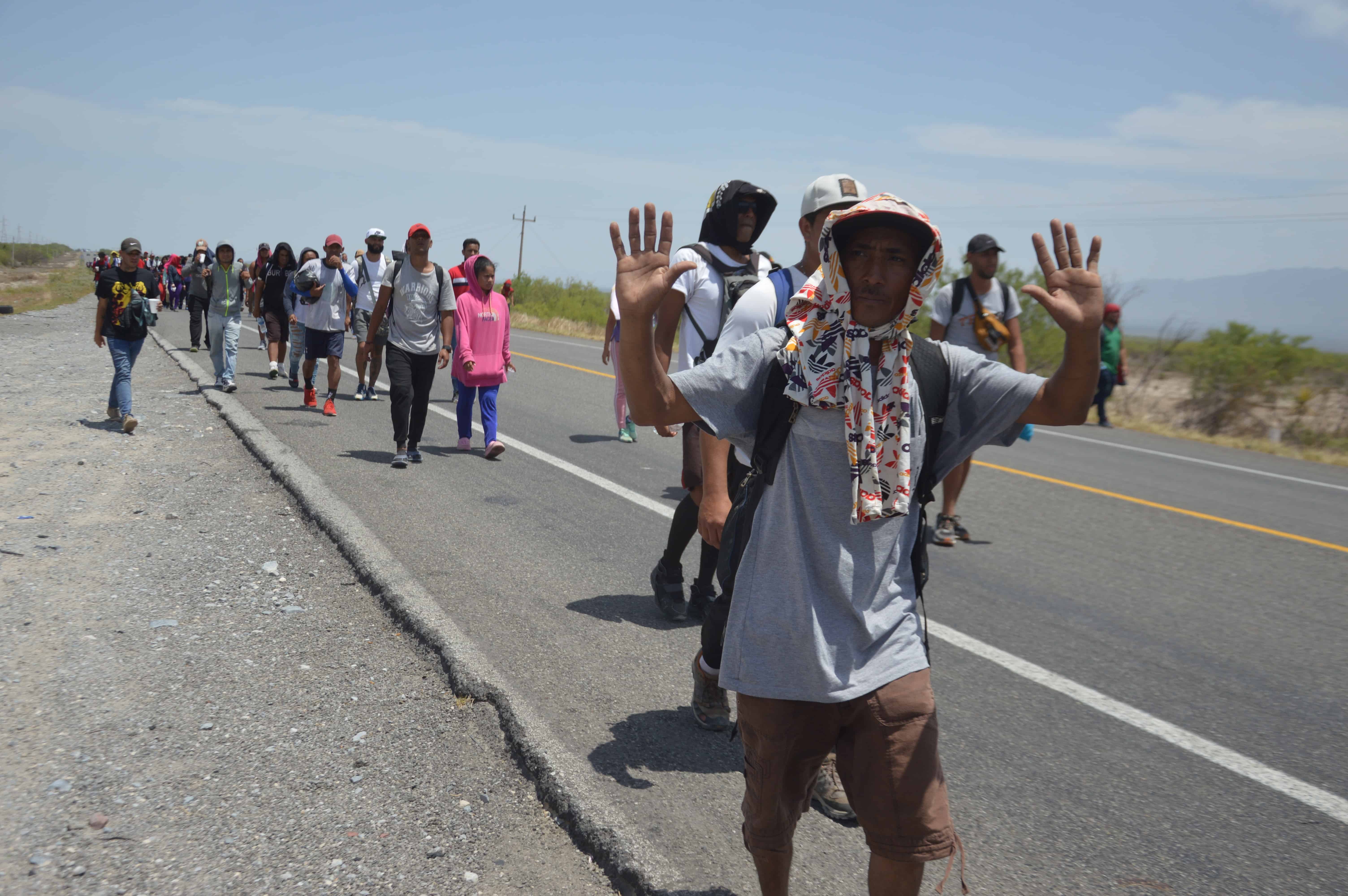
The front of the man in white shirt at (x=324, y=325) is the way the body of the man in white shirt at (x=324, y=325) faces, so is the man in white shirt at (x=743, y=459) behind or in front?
in front

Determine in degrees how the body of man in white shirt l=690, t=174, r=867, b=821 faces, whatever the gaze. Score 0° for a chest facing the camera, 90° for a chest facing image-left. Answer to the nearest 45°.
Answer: approximately 315°

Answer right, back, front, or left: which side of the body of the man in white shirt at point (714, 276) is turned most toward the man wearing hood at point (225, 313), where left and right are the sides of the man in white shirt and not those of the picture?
back

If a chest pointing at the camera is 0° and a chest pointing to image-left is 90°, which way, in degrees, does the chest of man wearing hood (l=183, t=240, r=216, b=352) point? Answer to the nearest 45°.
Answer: approximately 0°

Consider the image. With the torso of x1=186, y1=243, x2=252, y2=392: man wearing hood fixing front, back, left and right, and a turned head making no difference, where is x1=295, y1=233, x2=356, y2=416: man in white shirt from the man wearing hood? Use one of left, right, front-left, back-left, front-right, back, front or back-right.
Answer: front-left

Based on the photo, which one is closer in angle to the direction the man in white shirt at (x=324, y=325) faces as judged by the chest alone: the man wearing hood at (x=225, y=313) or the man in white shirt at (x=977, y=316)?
the man in white shirt

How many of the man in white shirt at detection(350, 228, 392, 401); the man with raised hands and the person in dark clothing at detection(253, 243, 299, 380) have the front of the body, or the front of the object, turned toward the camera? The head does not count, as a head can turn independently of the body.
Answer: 3

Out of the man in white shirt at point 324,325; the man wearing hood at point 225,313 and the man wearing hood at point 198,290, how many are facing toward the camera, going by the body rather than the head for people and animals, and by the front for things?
3

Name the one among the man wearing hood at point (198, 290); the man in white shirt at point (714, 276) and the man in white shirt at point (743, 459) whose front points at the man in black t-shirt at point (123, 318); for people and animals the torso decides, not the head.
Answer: the man wearing hood

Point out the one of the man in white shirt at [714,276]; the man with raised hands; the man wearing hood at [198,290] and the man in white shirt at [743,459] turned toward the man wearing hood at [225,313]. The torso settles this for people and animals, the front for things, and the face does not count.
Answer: the man wearing hood at [198,290]

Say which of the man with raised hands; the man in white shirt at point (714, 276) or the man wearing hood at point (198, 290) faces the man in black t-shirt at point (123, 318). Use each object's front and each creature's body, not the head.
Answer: the man wearing hood

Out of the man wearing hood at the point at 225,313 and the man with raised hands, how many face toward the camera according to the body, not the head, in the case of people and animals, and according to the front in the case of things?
2

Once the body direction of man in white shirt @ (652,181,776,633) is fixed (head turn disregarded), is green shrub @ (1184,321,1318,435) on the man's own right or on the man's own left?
on the man's own left

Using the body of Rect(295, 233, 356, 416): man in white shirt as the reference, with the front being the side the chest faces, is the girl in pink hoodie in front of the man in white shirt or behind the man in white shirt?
in front

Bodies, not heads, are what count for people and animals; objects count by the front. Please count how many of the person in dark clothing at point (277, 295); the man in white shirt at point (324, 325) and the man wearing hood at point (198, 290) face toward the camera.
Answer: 3
